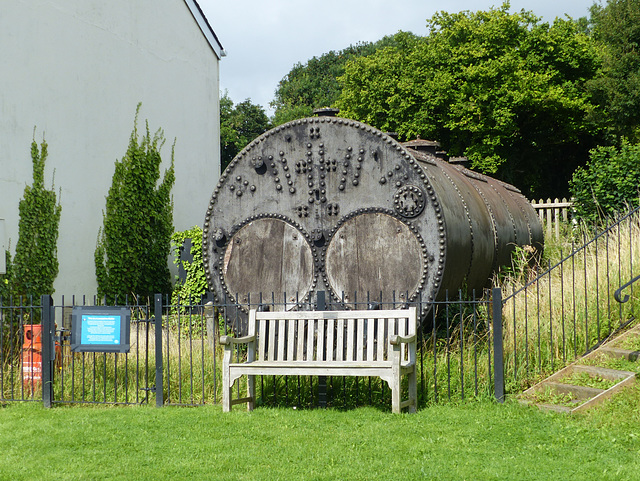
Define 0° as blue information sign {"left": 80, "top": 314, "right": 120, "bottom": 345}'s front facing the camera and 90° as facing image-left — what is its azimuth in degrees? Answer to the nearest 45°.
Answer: approximately 0°

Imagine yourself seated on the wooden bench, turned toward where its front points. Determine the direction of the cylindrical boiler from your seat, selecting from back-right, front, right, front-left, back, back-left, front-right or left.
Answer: back

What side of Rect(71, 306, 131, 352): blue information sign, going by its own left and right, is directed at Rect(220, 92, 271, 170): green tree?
back

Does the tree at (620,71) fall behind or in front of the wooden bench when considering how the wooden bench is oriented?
behind

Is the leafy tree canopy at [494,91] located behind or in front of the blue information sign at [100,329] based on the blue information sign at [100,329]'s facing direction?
behind

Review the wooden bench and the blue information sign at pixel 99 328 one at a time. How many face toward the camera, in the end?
2

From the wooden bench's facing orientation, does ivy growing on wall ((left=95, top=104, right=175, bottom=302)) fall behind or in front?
behind

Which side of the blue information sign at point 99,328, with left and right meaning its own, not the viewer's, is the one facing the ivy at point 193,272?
back
